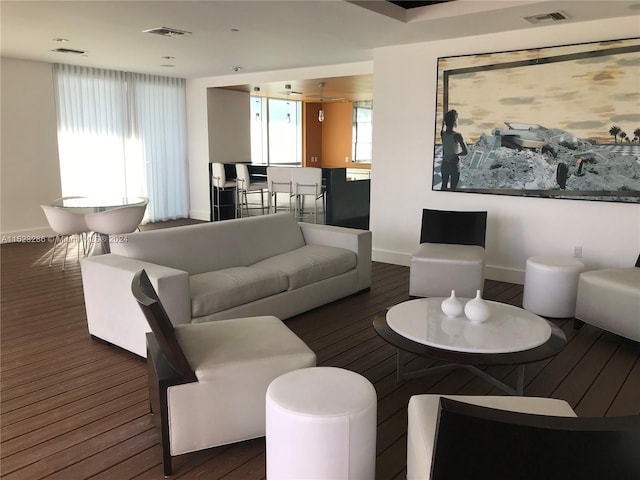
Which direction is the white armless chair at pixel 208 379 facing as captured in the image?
to the viewer's right

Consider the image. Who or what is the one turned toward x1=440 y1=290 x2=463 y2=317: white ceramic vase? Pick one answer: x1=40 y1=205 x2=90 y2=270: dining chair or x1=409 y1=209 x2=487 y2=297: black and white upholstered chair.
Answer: the black and white upholstered chair

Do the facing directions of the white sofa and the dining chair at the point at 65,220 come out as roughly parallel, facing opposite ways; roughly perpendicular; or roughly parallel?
roughly perpendicular

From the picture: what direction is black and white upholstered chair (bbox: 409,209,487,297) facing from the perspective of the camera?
toward the camera

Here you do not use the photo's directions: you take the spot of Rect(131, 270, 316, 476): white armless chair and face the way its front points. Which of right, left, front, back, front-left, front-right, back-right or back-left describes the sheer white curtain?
left

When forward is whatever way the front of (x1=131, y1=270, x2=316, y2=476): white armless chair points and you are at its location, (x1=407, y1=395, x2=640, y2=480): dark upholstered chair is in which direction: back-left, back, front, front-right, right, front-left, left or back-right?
front-right

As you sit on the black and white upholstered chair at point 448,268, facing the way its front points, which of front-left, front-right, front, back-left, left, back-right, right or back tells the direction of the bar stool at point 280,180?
back-right

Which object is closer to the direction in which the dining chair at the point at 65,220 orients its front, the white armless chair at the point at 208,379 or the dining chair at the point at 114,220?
the dining chair

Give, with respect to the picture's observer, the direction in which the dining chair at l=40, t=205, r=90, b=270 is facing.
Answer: facing away from the viewer and to the right of the viewer

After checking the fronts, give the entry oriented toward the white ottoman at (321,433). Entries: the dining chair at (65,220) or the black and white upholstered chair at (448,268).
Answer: the black and white upholstered chair

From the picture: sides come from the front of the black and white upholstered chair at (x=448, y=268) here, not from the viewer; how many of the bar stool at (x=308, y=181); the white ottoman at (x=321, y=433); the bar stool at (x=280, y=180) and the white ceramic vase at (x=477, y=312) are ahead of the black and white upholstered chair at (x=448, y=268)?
2

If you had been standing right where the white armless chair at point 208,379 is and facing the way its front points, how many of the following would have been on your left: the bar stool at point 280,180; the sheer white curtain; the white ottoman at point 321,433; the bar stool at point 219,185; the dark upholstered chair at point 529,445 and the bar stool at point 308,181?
4

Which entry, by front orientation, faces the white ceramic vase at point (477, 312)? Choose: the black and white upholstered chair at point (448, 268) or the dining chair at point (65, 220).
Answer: the black and white upholstered chair

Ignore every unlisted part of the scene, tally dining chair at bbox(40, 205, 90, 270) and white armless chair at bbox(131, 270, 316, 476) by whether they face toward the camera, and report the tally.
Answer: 0

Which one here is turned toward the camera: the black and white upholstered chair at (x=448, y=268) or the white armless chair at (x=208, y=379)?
the black and white upholstered chair
